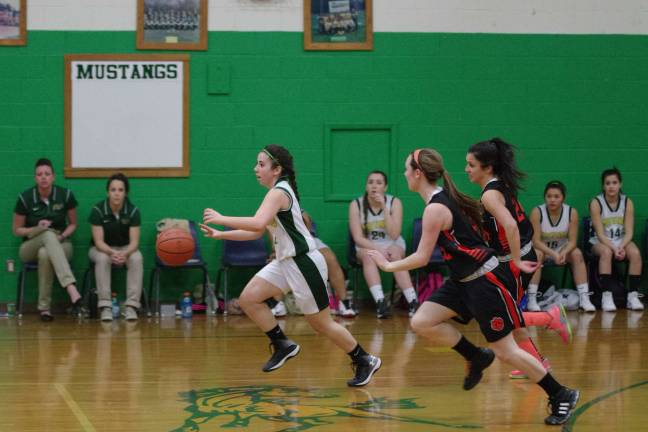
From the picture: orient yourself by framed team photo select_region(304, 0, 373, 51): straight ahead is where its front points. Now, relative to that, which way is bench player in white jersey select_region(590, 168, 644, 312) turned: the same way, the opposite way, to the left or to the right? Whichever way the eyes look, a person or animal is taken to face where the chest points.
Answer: the same way

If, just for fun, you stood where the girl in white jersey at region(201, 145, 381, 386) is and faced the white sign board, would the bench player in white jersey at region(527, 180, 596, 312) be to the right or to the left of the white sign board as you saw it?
right

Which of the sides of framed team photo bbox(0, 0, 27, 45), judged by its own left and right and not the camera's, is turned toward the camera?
front

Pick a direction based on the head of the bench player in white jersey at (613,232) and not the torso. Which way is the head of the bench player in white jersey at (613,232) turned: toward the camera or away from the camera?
toward the camera

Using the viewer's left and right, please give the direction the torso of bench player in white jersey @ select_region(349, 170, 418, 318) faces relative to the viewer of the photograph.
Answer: facing the viewer

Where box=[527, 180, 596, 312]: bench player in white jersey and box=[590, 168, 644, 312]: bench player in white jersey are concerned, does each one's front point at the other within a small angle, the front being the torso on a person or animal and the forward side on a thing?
no

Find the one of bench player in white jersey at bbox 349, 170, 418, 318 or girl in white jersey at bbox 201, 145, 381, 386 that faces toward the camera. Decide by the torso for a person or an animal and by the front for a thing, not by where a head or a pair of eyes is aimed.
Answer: the bench player in white jersey

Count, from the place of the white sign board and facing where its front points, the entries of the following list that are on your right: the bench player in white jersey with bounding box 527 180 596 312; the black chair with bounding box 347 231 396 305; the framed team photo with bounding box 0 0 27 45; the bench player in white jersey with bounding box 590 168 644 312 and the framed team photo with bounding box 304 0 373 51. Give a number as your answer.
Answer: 1

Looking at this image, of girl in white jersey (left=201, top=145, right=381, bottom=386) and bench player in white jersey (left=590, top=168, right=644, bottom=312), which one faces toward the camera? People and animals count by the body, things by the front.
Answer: the bench player in white jersey

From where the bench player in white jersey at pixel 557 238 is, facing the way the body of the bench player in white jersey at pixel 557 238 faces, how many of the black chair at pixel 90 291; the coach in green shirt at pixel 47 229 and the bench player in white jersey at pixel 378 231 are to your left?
0

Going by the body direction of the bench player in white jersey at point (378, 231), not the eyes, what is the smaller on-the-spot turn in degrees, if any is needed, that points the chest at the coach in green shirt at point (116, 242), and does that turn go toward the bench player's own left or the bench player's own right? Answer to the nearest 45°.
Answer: approximately 90° to the bench player's own right

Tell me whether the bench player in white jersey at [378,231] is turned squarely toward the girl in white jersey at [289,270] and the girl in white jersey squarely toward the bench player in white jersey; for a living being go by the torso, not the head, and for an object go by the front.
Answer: no

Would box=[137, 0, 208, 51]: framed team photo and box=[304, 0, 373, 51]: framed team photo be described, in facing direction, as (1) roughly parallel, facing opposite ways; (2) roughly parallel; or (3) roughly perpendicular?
roughly parallel

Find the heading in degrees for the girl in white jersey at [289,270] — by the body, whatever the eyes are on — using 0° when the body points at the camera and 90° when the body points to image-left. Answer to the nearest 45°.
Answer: approximately 90°

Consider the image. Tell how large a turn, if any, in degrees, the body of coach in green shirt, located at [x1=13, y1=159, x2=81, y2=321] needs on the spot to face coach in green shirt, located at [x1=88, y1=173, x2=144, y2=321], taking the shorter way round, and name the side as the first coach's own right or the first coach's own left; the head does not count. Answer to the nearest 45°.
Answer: approximately 90° to the first coach's own left

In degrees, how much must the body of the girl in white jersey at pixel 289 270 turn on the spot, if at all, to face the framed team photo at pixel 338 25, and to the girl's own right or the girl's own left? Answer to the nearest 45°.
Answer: approximately 90° to the girl's own right

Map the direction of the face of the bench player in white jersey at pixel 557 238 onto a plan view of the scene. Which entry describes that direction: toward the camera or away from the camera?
toward the camera

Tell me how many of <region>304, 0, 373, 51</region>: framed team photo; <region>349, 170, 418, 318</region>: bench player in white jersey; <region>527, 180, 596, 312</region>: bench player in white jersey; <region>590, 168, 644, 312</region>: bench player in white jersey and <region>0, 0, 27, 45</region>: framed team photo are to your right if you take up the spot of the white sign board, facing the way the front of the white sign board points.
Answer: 1

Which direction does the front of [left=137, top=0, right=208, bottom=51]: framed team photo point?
toward the camera

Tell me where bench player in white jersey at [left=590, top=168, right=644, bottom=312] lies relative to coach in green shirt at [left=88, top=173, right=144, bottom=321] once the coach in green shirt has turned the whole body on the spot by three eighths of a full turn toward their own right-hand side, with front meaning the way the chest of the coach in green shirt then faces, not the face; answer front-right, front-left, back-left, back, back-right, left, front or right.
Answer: back-right

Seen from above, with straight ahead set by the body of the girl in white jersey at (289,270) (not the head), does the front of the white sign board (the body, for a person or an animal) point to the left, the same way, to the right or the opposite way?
to the left

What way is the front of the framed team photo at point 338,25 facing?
toward the camera
